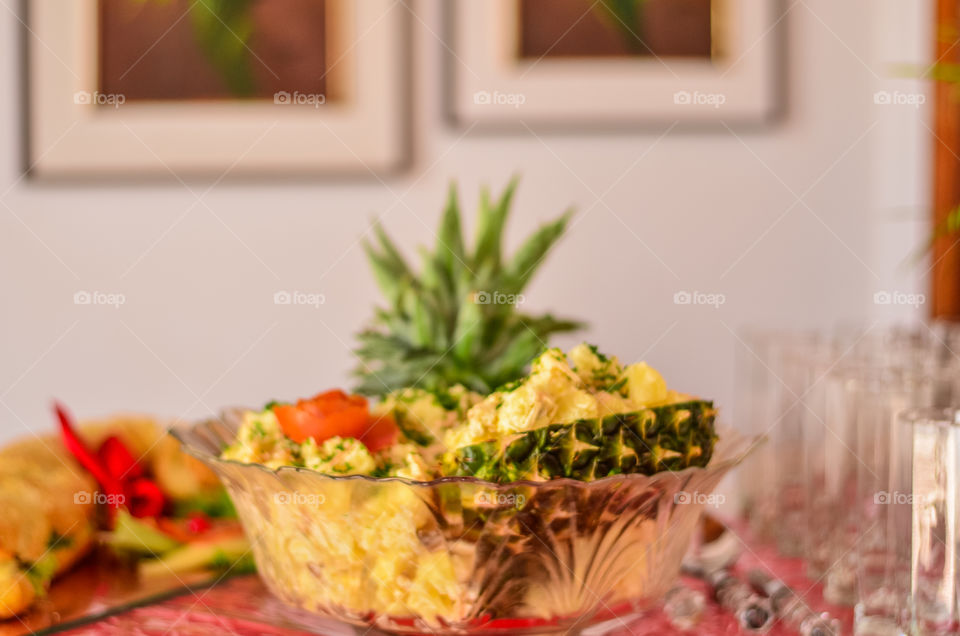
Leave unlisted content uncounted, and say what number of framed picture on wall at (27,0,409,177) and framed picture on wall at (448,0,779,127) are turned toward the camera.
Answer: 2

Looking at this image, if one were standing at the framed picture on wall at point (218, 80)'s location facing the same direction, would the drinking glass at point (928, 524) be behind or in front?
in front

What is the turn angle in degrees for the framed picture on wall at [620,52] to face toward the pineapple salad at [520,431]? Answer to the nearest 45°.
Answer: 0° — it already faces it

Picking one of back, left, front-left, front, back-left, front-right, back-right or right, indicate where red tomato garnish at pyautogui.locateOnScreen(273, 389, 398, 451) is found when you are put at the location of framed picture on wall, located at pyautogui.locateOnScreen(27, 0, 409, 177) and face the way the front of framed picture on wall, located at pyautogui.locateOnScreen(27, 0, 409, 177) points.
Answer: front

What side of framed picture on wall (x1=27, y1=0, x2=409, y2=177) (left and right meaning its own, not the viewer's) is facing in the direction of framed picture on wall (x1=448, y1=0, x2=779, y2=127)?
left

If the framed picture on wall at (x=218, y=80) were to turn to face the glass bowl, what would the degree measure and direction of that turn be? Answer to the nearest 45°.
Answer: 0° — it already faces it

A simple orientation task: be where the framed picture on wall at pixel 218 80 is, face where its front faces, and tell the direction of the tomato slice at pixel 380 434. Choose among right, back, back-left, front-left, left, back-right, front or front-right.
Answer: front

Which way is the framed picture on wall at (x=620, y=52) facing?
toward the camera

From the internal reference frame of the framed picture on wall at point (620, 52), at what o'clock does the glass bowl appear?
The glass bowl is roughly at 12 o'clock from the framed picture on wall.

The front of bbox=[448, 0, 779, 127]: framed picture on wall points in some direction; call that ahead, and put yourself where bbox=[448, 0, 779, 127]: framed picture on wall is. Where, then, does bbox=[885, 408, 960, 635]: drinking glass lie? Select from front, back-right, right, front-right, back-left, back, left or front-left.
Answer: front

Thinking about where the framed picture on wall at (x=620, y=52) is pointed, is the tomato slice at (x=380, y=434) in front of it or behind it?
in front
